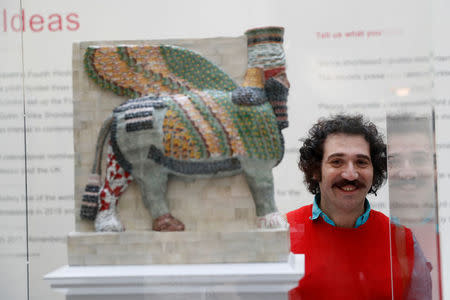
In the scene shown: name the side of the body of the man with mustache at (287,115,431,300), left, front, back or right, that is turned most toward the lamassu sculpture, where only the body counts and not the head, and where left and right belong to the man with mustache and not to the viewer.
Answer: right

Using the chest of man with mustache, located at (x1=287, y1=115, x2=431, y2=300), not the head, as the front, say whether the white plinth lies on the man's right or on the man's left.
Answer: on the man's right

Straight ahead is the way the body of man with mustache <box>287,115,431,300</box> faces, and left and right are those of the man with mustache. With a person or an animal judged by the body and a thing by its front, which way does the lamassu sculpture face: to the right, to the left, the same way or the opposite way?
to the left

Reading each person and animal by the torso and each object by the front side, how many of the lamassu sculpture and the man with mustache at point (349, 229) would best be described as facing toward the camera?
1

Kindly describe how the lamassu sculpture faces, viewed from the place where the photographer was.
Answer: facing to the right of the viewer

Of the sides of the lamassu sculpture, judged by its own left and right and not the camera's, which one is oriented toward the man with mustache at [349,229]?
front
